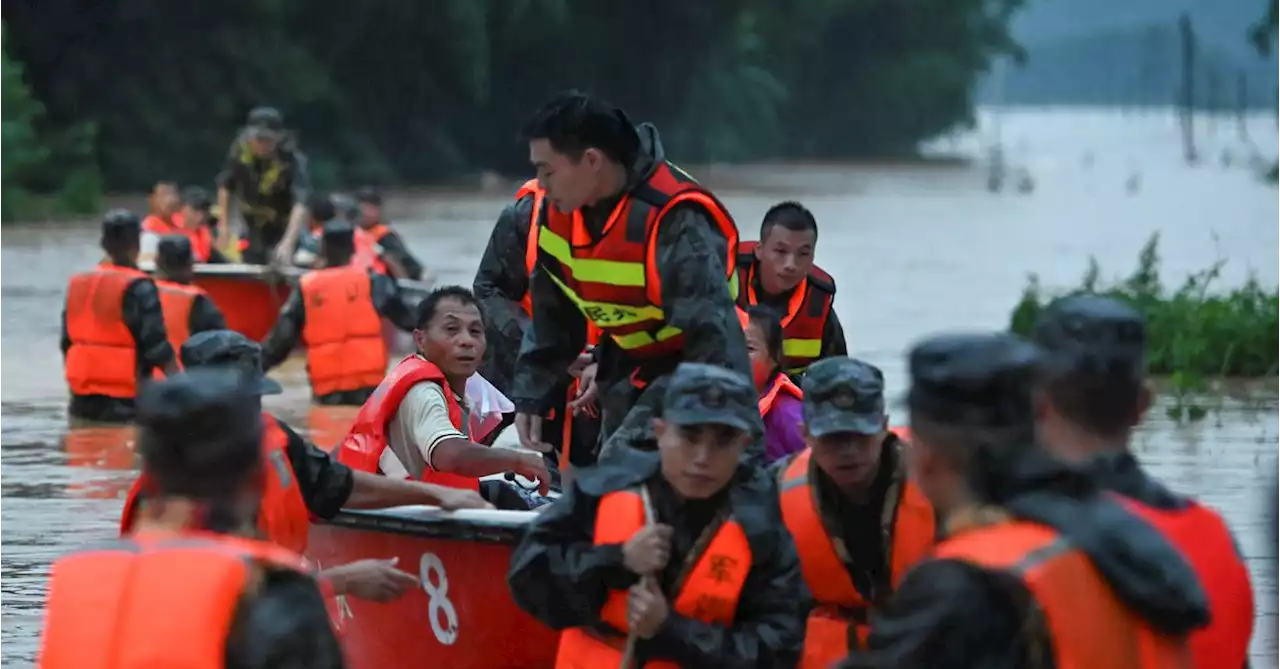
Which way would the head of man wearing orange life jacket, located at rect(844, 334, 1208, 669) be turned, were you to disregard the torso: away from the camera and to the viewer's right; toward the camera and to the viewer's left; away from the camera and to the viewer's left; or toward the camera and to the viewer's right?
away from the camera and to the viewer's left

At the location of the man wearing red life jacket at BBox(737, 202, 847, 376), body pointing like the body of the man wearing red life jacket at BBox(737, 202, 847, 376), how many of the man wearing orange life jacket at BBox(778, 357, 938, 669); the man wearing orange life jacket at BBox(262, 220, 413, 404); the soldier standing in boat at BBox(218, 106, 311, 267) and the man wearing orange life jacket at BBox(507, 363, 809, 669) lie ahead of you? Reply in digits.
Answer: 2

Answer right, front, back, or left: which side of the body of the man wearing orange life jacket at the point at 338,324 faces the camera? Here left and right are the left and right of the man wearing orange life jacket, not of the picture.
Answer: back

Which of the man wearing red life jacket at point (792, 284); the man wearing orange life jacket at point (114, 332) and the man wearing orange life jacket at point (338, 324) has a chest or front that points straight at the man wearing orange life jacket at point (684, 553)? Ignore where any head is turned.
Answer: the man wearing red life jacket at point (792, 284)

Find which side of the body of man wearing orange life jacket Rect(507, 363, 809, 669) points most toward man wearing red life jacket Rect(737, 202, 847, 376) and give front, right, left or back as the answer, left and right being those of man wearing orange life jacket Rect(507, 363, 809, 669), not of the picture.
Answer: back

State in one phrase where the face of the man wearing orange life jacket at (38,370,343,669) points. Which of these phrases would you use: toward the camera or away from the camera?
away from the camera

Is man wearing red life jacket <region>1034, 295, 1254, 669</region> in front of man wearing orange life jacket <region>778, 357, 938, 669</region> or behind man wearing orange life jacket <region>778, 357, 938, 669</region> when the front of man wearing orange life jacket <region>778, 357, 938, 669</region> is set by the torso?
in front

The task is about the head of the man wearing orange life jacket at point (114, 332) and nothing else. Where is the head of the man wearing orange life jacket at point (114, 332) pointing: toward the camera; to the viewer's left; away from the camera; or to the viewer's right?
away from the camera

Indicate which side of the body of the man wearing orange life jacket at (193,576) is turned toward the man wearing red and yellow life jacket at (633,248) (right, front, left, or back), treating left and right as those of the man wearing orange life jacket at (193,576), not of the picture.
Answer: front
